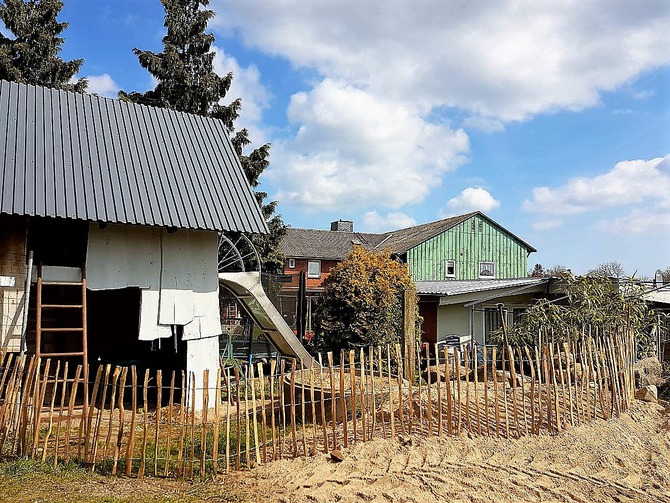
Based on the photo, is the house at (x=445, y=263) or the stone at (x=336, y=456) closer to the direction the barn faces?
the stone

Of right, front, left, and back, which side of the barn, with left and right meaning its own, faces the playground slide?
left

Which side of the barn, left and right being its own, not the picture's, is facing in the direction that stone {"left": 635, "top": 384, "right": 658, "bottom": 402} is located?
left

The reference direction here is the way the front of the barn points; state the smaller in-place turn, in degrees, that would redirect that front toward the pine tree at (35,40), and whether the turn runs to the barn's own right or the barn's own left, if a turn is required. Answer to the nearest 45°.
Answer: approximately 180°

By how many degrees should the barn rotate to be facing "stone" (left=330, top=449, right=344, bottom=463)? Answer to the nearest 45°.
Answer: approximately 45° to its left

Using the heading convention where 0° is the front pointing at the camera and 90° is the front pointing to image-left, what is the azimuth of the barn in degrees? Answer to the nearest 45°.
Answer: approximately 0°

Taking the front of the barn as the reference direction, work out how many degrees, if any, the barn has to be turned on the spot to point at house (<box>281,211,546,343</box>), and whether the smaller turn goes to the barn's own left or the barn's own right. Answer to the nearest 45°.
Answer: approximately 135° to the barn's own left

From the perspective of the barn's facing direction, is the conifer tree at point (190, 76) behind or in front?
behind

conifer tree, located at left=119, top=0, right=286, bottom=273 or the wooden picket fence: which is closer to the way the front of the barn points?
the wooden picket fence
